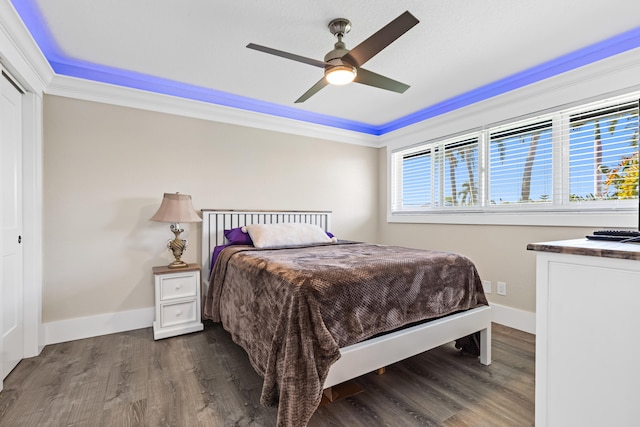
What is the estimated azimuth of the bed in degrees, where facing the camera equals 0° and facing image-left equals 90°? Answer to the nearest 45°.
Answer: approximately 315°

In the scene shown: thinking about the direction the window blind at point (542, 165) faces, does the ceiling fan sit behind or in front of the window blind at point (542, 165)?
in front

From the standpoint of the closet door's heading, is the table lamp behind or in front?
in front

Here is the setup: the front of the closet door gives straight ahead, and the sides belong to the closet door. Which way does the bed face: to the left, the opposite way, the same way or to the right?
to the right

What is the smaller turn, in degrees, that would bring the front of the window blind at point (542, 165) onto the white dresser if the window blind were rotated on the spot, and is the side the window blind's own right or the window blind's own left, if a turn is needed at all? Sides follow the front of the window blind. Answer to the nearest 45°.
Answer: approximately 45° to the window blind's own left

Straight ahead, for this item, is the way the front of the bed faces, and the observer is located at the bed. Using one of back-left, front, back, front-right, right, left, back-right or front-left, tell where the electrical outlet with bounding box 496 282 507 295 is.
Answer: left

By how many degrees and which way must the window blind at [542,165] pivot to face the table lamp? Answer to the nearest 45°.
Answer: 0° — it already faces it

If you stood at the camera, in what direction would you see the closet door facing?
facing to the right of the viewer

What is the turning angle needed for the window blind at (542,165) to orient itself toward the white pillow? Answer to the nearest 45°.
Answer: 0° — it already faces it
